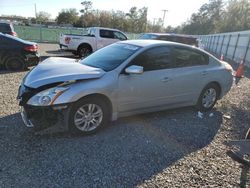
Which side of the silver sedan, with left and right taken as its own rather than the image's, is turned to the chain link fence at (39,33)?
right

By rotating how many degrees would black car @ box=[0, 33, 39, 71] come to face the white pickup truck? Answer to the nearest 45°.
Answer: approximately 135° to its right

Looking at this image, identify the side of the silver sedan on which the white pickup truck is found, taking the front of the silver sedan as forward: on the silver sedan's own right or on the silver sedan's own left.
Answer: on the silver sedan's own right

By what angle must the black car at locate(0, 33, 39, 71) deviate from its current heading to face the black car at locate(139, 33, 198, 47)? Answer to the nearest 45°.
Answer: approximately 180°

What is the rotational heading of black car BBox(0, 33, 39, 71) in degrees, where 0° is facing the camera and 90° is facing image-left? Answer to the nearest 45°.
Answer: approximately 90°

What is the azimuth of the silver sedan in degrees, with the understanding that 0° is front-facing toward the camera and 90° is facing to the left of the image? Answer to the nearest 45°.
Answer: approximately 45°

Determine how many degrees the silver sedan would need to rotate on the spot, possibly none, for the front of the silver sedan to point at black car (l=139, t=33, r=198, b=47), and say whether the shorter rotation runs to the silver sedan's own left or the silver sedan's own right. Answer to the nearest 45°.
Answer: approximately 135° to the silver sedan's own right

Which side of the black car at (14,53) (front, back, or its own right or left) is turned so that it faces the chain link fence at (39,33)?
right

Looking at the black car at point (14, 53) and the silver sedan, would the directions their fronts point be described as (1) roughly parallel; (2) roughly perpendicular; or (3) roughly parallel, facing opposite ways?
roughly parallel

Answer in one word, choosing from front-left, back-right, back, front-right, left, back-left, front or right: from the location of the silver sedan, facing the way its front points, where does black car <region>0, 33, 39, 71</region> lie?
right

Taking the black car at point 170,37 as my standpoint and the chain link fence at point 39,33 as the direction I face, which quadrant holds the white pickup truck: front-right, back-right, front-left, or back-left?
front-left

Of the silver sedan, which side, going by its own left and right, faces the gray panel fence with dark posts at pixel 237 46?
back

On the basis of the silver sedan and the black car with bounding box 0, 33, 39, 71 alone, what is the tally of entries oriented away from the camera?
0

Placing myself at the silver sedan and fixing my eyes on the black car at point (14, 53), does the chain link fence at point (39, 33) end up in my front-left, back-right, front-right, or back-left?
front-right

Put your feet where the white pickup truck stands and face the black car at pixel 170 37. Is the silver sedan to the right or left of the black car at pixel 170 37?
right

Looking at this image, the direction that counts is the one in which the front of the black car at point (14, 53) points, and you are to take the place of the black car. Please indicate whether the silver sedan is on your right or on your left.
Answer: on your left
